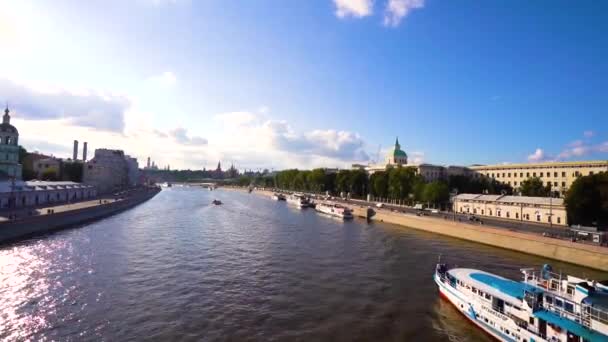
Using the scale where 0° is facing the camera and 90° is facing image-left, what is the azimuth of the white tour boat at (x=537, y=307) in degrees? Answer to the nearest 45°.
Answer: approximately 135°
